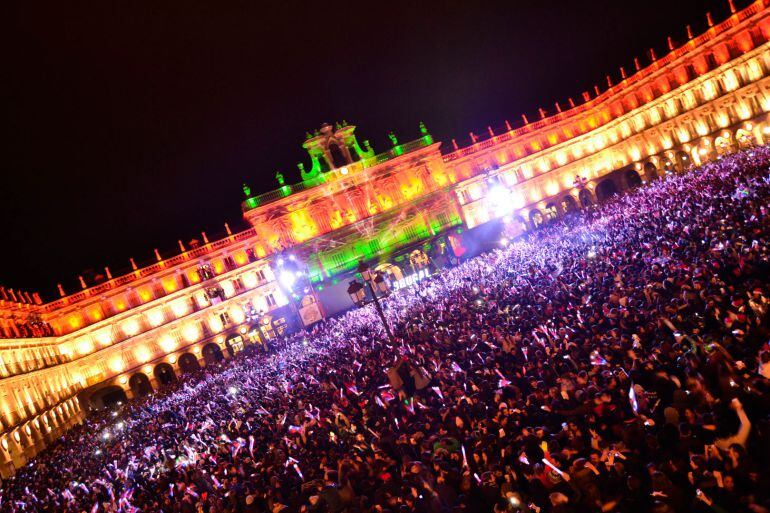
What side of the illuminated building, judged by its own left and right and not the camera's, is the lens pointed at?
front
